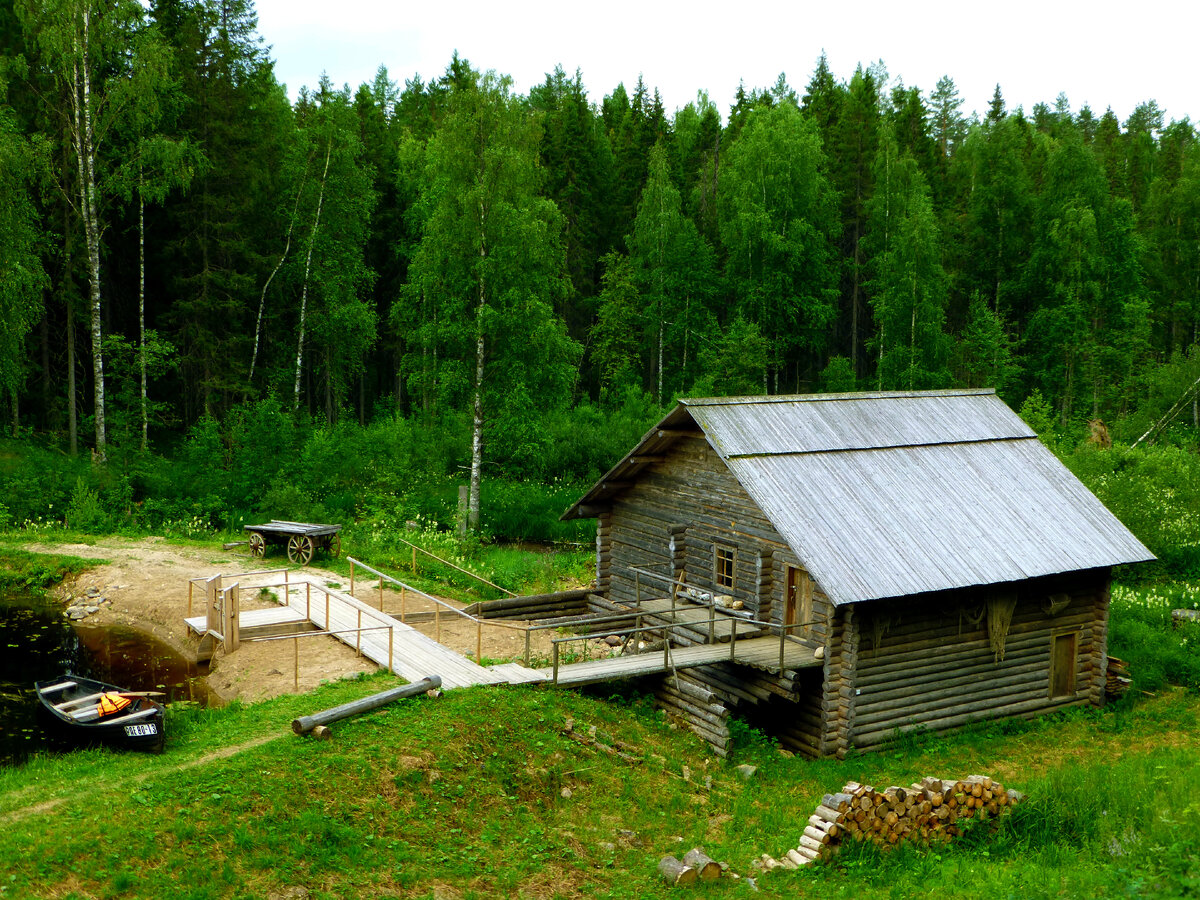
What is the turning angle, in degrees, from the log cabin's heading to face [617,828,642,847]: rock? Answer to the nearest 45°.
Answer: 0° — it already faces it

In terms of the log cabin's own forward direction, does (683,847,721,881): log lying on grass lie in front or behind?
in front

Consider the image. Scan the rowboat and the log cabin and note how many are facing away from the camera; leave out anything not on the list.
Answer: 0

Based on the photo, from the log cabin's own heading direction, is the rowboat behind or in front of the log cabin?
in front

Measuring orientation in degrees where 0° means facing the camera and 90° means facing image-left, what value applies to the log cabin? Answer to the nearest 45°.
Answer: approximately 45°

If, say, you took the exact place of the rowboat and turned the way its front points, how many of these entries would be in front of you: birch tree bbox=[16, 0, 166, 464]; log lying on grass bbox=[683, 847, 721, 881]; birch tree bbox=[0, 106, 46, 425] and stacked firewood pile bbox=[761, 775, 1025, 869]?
2
